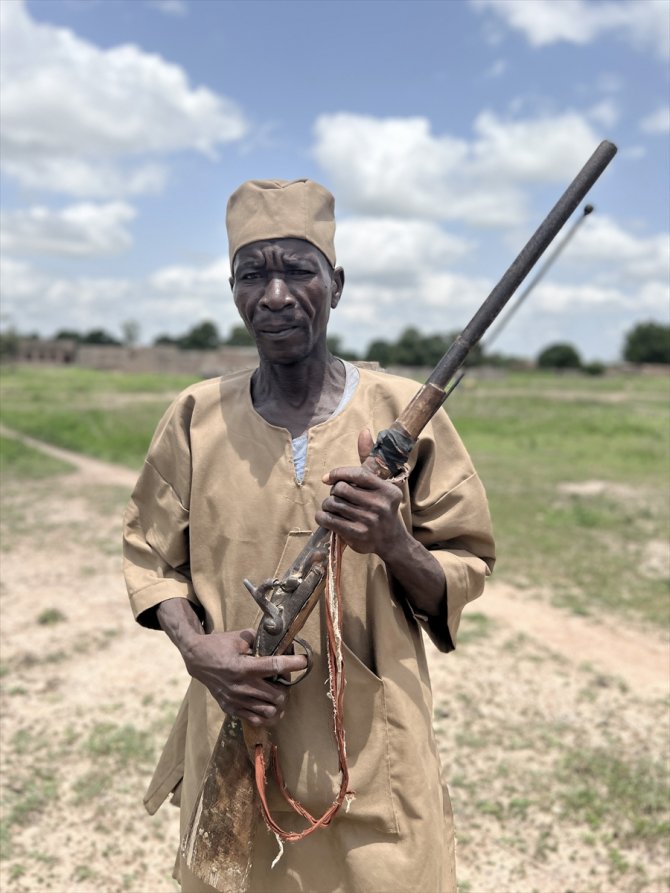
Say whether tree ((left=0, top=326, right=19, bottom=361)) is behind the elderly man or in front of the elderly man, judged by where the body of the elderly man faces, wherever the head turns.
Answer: behind

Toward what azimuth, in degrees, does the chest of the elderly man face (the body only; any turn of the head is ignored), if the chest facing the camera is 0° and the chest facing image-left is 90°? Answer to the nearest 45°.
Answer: approximately 0°
